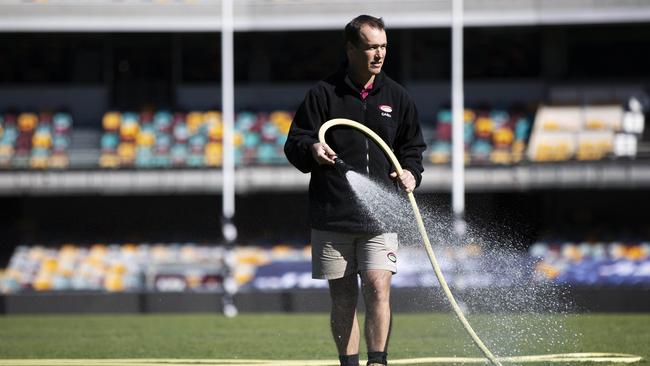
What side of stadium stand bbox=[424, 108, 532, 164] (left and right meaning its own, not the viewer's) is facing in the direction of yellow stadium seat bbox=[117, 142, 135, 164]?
right

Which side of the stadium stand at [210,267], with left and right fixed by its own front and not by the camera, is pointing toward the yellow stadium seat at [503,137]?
left

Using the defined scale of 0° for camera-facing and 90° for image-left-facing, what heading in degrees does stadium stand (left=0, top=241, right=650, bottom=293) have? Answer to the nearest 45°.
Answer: approximately 0°

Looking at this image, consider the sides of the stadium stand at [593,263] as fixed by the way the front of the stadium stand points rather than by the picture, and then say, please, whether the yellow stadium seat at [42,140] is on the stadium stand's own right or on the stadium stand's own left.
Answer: on the stadium stand's own right

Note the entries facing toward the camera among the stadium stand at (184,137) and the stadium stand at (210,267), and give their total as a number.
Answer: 2

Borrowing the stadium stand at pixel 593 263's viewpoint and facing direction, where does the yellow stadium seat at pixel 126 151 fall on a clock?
The yellow stadium seat is roughly at 3 o'clock from the stadium stand.

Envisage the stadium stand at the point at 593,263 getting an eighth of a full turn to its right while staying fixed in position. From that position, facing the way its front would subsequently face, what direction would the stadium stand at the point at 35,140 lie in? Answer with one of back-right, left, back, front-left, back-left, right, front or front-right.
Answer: front-right

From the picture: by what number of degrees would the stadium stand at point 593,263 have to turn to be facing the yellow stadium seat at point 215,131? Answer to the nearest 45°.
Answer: approximately 90° to its right

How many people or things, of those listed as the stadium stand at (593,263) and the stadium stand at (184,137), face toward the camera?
2

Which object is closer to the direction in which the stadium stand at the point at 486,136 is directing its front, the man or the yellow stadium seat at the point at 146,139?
the man

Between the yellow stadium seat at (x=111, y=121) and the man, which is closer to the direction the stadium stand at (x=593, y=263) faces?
the man
